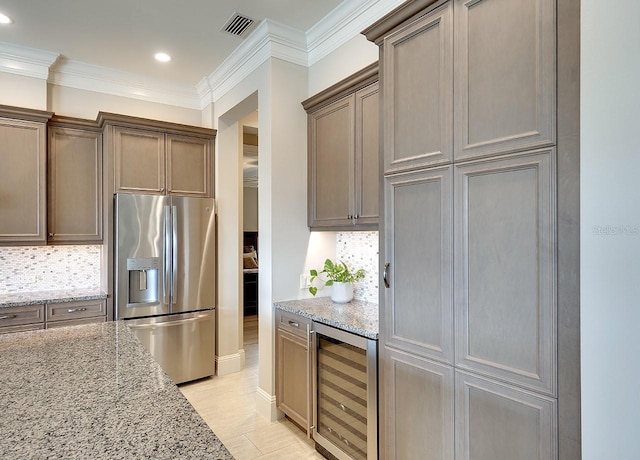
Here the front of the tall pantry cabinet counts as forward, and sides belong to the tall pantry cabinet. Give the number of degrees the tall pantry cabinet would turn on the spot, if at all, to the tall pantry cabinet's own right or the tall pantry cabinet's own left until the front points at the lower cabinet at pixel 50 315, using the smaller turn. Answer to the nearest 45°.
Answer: approximately 45° to the tall pantry cabinet's own right

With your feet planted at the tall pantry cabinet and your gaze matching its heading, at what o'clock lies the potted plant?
The potted plant is roughly at 3 o'clock from the tall pantry cabinet.

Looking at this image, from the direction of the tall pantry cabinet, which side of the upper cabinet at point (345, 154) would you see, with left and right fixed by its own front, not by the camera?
left

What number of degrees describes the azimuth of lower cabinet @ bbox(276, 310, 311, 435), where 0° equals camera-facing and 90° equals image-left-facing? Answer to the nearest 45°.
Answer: approximately 45°

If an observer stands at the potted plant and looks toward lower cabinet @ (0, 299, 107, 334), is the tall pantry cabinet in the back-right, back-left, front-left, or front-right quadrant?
back-left

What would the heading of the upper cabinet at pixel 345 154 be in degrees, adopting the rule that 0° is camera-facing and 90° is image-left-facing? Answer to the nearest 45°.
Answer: approximately 45°

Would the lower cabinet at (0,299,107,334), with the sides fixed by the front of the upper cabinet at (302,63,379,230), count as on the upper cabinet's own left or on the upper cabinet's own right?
on the upper cabinet's own right

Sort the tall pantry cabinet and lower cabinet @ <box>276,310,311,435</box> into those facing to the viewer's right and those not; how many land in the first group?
0

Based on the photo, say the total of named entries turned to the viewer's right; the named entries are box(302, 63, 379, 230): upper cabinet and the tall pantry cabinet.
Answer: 0
